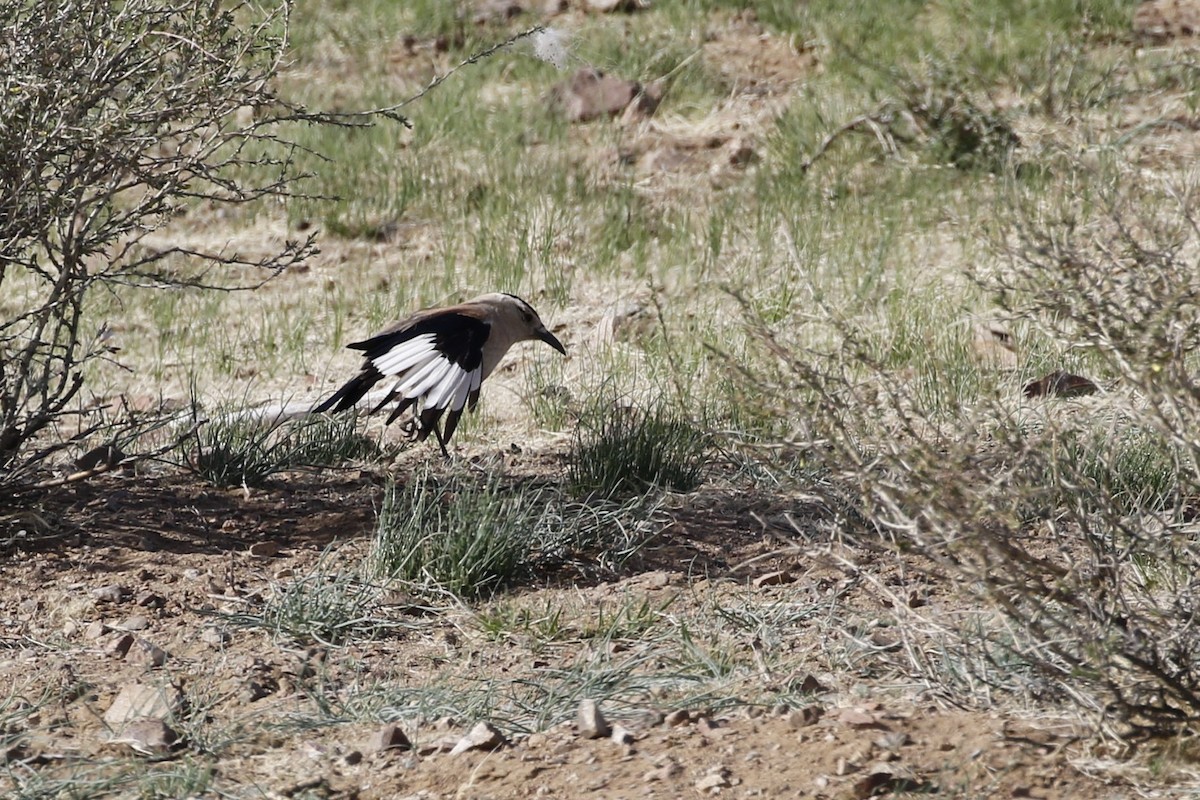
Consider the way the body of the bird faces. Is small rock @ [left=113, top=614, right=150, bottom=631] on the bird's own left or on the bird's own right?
on the bird's own right

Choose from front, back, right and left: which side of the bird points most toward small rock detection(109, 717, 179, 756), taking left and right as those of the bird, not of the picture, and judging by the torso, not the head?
right

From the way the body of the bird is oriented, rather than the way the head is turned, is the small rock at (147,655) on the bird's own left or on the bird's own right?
on the bird's own right

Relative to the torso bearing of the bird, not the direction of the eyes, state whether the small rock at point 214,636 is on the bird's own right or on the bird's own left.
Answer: on the bird's own right

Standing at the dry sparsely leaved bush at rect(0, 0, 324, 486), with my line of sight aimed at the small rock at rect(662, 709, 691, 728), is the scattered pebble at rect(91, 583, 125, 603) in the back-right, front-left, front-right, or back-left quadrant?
front-right

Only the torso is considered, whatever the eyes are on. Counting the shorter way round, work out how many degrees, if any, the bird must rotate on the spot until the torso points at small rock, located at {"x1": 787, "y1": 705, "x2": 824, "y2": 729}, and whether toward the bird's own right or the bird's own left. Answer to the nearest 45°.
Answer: approximately 90° to the bird's own right

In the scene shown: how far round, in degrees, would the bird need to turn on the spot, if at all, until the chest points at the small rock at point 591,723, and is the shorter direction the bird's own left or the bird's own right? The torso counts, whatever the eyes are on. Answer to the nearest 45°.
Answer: approximately 90° to the bird's own right

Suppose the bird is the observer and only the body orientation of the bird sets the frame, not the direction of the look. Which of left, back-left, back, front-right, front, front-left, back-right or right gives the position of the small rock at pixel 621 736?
right

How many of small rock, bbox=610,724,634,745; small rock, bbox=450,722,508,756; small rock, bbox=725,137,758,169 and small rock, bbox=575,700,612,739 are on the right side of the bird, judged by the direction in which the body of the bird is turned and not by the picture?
3

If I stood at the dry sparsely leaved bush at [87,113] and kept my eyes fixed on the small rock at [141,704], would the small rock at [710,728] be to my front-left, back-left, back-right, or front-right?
front-left

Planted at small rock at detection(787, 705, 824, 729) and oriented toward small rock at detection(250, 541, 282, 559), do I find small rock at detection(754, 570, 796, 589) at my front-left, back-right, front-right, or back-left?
front-right

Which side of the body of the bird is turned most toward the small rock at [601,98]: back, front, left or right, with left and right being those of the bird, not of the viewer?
left

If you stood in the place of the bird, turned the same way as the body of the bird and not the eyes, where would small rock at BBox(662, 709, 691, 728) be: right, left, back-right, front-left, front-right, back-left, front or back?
right

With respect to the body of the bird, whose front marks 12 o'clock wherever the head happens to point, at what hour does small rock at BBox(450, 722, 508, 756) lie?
The small rock is roughly at 3 o'clock from the bird.

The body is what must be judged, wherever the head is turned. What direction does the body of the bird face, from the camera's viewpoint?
to the viewer's right

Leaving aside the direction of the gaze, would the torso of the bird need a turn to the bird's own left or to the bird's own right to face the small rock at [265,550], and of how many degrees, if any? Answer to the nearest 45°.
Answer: approximately 135° to the bird's own right

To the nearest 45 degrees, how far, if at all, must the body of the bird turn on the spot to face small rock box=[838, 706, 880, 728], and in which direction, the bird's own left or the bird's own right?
approximately 90° to the bird's own right
